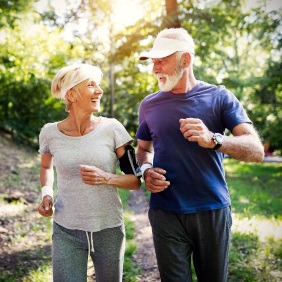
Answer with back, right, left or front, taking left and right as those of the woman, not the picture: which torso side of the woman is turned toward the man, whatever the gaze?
left

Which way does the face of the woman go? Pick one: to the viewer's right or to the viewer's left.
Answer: to the viewer's right

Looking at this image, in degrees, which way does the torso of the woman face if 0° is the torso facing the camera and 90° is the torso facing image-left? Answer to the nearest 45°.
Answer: approximately 0°
